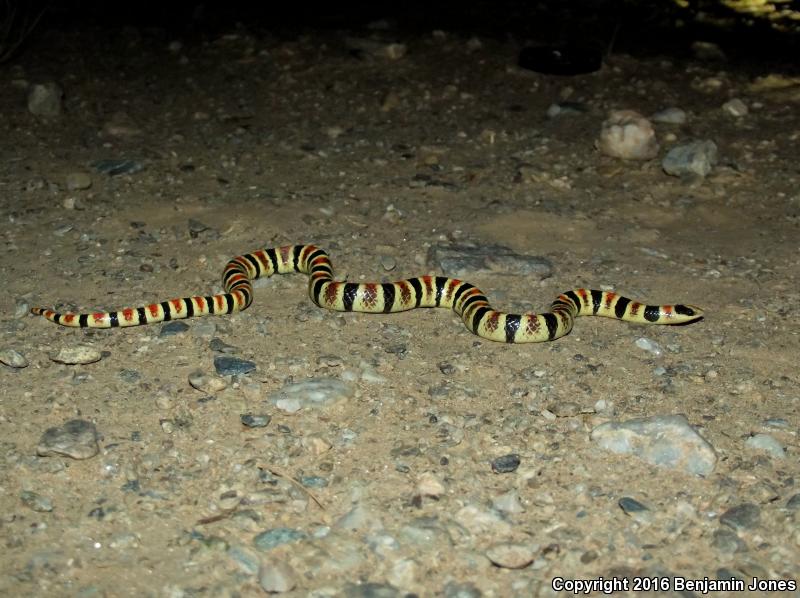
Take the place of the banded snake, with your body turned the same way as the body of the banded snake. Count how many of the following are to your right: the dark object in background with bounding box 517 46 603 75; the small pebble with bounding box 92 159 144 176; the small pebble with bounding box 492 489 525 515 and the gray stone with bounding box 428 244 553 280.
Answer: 1

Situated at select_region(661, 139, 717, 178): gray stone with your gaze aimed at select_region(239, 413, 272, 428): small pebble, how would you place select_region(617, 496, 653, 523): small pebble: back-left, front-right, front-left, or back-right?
front-left

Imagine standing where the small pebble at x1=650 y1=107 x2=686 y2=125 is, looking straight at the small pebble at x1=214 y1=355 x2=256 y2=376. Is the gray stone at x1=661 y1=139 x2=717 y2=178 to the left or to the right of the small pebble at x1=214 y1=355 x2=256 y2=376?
left

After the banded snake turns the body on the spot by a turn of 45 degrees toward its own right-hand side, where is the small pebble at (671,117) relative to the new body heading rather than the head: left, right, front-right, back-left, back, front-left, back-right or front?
left

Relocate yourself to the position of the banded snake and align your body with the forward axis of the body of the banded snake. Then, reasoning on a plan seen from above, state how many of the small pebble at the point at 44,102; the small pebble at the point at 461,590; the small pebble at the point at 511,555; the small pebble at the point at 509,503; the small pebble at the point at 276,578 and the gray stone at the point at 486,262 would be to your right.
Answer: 4

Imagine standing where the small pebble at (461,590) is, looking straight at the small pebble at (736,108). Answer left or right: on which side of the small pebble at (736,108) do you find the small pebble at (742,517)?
right

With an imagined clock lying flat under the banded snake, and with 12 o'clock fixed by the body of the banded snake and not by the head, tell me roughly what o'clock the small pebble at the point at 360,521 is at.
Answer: The small pebble is roughly at 3 o'clock from the banded snake.

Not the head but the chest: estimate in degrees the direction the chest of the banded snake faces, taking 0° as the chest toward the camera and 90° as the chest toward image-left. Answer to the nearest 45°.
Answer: approximately 270°

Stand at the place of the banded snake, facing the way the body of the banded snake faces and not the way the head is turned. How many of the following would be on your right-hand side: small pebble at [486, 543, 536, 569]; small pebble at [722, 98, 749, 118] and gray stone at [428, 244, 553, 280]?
1

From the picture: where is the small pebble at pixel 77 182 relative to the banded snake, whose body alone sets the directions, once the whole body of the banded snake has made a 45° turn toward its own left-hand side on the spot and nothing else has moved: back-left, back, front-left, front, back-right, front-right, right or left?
left

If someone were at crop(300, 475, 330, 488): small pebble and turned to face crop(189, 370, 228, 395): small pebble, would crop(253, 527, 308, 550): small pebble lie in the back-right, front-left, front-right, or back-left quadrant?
back-left

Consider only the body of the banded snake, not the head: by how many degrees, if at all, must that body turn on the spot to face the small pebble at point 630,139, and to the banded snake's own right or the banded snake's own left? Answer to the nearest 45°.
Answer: approximately 45° to the banded snake's own left

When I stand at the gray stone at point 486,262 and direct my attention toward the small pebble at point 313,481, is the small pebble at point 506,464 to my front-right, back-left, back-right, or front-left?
front-left

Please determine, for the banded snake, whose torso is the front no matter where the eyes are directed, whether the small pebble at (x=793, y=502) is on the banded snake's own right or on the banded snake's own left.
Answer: on the banded snake's own right

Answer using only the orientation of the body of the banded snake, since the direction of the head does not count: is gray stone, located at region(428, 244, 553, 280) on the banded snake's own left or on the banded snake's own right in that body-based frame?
on the banded snake's own left
